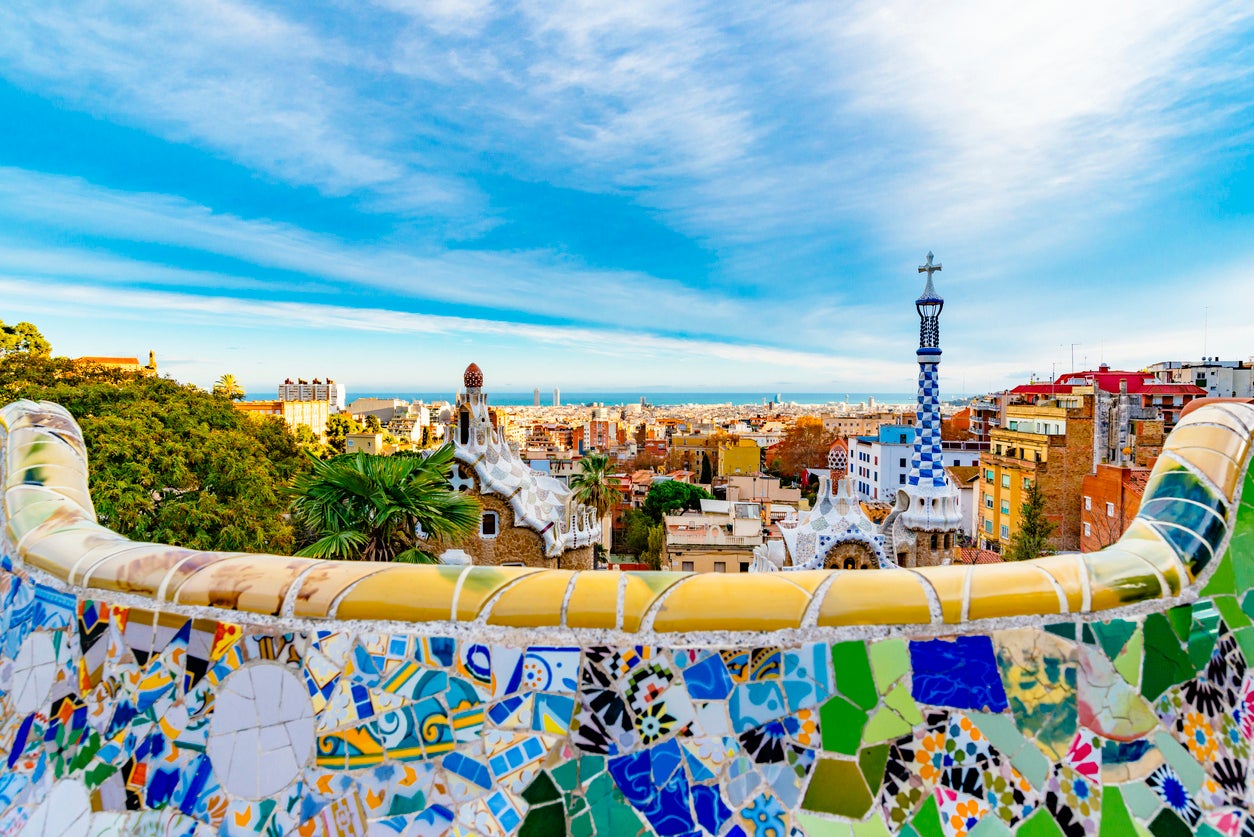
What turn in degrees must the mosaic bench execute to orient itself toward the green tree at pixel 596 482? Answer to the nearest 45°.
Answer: approximately 180°

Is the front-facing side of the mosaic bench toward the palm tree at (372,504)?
no

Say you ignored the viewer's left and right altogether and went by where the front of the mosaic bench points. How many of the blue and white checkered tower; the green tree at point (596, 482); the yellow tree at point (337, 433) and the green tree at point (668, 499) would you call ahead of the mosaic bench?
0

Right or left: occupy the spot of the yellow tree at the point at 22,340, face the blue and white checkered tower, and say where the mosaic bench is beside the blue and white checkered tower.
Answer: right

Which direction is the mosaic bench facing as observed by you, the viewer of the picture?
facing the viewer

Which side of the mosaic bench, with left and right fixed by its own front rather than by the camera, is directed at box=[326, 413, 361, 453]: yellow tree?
back

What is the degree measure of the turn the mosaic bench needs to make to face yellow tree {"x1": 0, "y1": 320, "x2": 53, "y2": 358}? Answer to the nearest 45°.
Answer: approximately 135° to its right

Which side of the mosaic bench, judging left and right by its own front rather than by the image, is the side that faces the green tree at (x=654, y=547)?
back

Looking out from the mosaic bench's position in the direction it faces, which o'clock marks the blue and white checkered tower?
The blue and white checkered tower is roughly at 7 o'clock from the mosaic bench.

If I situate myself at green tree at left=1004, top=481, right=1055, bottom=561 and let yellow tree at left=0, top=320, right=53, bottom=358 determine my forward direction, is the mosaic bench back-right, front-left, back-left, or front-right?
front-left

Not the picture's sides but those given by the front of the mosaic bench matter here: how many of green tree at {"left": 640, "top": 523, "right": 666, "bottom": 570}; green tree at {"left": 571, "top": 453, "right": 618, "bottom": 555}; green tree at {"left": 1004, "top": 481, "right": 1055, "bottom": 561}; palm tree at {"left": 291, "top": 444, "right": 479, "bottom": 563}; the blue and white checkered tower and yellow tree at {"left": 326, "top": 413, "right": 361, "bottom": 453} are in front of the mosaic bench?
0

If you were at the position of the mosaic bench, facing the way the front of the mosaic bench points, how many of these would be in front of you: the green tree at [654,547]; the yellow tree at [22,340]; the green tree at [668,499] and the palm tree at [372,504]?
0

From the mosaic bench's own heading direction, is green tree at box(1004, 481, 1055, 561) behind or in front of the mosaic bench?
behind

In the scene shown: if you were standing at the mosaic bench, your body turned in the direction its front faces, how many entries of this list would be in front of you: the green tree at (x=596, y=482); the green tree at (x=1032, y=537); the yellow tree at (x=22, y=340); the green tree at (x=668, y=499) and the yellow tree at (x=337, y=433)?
0
